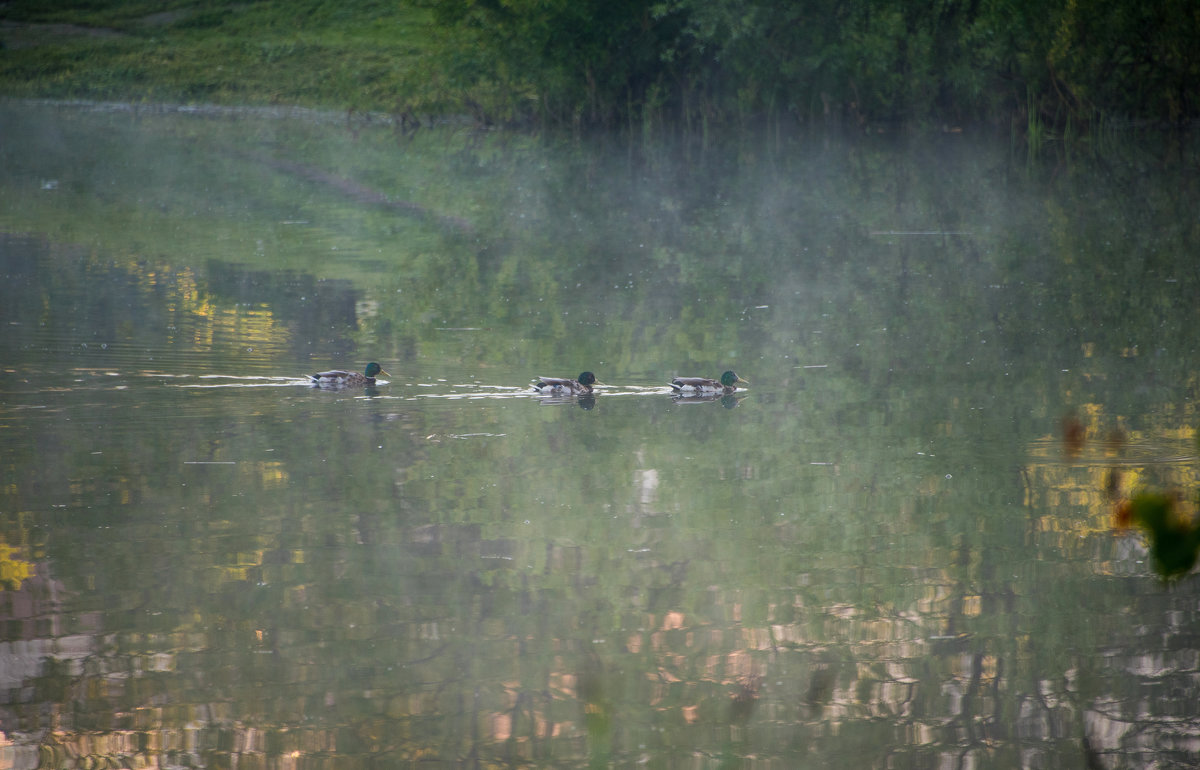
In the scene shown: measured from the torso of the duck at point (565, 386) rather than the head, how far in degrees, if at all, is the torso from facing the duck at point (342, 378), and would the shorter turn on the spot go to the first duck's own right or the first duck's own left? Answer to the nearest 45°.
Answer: approximately 180°

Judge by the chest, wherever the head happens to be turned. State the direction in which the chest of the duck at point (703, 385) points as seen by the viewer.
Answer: to the viewer's right

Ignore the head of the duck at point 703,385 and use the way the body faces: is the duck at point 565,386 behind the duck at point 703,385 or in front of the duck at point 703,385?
behind

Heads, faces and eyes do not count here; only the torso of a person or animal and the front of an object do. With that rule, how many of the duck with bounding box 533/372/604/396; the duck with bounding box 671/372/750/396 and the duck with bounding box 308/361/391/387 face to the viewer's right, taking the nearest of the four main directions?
3

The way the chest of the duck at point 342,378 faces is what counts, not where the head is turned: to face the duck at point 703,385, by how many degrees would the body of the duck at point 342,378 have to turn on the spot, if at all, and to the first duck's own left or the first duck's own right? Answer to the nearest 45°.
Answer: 0° — it already faces it

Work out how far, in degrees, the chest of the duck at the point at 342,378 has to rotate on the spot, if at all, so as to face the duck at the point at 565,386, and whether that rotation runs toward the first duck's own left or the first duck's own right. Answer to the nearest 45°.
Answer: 0° — it already faces it

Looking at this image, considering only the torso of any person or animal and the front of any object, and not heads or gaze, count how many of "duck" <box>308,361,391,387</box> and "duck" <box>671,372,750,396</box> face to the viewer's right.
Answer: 2

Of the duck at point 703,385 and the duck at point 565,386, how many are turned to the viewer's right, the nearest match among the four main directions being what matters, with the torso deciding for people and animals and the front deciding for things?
2

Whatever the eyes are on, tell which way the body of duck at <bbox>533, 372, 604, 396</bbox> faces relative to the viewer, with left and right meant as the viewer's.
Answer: facing to the right of the viewer

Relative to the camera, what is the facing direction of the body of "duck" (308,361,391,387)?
to the viewer's right

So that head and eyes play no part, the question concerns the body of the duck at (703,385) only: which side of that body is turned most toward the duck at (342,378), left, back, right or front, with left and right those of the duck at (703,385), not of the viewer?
back

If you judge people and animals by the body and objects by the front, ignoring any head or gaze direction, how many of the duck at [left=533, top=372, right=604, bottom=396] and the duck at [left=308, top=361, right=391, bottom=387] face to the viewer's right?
2
